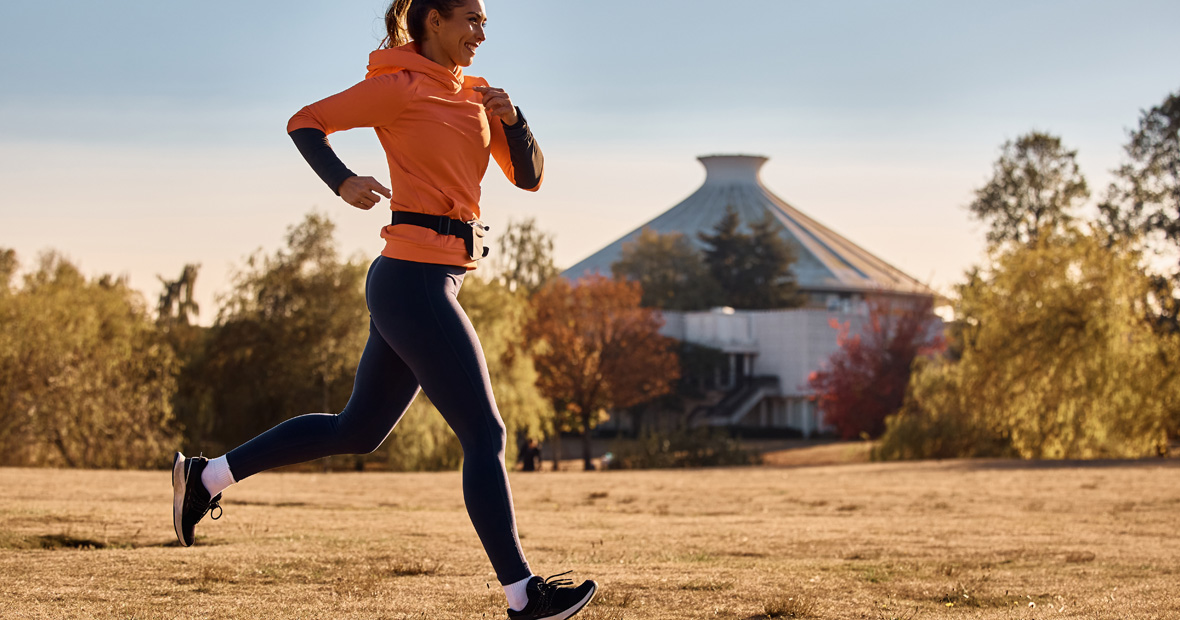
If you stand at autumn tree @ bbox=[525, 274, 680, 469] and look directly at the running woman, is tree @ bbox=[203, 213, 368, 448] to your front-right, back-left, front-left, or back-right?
front-right

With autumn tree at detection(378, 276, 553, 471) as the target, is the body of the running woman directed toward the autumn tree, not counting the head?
no

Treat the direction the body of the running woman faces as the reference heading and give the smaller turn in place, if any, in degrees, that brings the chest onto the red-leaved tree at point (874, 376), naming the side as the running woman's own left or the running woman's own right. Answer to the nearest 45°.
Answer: approximately 45° to the running woman's own left

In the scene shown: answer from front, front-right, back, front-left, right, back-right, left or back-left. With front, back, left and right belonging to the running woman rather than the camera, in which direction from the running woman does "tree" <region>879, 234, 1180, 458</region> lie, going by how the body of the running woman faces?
front-left

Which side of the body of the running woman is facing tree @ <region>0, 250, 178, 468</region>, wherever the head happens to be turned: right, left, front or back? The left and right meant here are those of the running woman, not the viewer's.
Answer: left

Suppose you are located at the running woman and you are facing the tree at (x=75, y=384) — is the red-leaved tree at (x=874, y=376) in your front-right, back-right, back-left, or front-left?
front-right

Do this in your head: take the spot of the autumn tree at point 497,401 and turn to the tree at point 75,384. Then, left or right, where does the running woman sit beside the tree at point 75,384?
left

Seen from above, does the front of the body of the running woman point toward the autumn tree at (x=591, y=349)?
no

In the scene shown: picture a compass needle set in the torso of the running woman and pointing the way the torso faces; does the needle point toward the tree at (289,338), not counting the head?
no

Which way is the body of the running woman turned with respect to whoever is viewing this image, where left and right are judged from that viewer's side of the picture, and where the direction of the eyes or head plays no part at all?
facing to the right of the viewer
